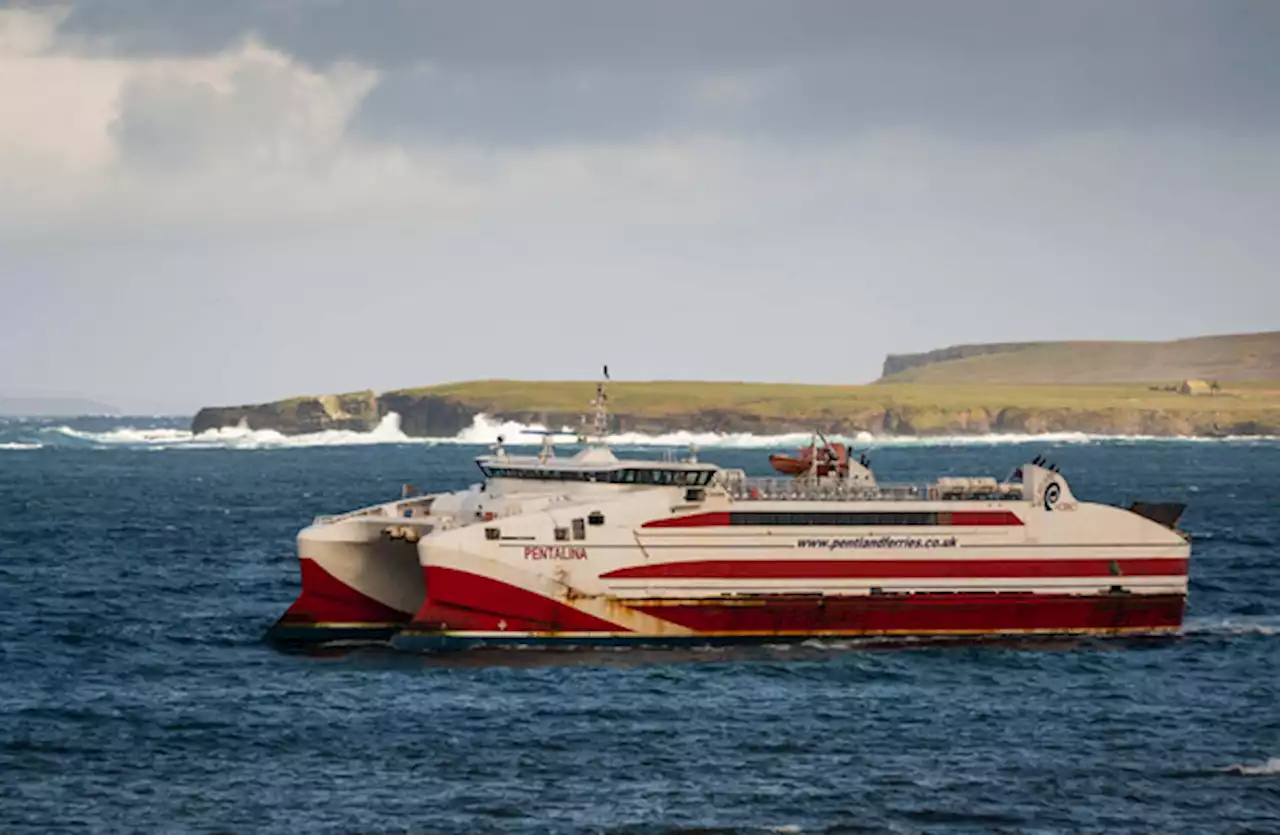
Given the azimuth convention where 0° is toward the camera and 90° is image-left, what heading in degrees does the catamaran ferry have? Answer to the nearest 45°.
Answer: approximately 45°
